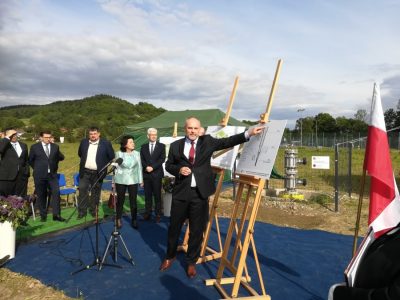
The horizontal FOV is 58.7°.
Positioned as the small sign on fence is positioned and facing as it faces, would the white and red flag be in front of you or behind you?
in front

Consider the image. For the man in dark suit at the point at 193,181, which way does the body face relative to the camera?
toward the camera

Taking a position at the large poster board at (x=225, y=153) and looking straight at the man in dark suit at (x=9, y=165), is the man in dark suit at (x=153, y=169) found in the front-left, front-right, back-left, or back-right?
front-right

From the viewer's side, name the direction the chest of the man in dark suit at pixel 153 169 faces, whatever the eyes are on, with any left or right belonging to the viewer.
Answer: facing the viewer

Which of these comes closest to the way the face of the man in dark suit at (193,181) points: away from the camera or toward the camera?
toward the camera

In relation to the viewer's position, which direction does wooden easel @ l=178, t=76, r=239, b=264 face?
facing the viewer and to the left of the viewer

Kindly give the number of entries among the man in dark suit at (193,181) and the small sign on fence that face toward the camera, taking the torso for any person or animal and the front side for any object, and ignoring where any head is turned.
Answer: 2

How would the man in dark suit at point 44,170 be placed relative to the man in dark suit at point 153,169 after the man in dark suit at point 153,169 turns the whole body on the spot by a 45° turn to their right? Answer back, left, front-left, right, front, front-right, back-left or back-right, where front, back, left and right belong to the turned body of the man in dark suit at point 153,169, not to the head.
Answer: front-right

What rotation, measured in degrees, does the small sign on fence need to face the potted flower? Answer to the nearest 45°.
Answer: approximately 45° to its right

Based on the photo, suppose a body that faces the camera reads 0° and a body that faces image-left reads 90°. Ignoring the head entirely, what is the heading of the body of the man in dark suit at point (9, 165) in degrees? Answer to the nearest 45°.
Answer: approximately 315°

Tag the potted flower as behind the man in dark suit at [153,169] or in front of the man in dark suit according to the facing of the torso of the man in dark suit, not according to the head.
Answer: in front

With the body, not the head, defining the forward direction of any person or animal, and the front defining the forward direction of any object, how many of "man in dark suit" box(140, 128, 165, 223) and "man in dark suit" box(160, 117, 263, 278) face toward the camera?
2

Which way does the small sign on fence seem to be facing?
toward the camera

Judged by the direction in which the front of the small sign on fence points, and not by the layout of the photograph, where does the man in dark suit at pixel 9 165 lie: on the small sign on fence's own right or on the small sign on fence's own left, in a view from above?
on the small sign on fence's own right
